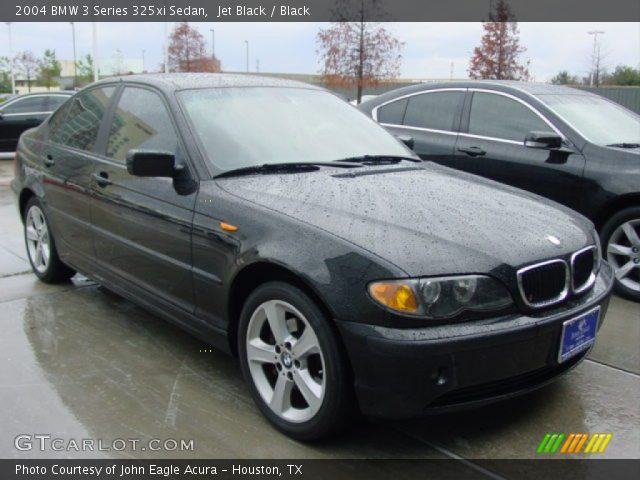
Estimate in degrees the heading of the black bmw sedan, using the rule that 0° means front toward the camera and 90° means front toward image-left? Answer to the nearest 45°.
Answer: approximately 315°

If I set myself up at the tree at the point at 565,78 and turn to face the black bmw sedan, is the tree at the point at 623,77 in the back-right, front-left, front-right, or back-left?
back-left

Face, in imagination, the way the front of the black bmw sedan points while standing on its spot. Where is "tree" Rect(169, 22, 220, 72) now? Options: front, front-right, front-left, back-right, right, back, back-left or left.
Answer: back-left

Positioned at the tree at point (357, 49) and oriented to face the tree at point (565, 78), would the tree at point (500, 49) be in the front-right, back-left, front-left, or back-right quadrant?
front-right

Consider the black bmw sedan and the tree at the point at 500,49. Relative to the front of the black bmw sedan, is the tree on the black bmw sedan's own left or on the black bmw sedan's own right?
on the black bmw sedan's own left

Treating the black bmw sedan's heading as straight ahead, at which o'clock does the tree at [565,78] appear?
The tree is roughly at 8 o'clock from the black bmw sedan.

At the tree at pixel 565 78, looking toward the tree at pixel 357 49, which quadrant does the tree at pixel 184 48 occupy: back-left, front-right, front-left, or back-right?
front-right

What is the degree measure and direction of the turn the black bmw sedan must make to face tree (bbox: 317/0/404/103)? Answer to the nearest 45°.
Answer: approximately 135° to its left

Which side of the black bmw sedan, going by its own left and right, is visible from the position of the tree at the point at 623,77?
left

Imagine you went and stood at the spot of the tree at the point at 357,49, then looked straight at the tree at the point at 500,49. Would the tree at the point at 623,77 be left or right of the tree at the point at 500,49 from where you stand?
left
